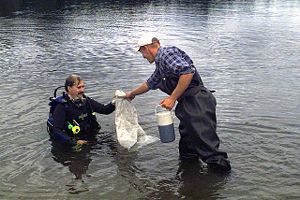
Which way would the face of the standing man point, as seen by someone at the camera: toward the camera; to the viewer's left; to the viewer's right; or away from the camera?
to the viewer's left

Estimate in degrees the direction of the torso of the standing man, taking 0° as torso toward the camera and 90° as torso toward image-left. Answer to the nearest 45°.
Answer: approximately 90°
